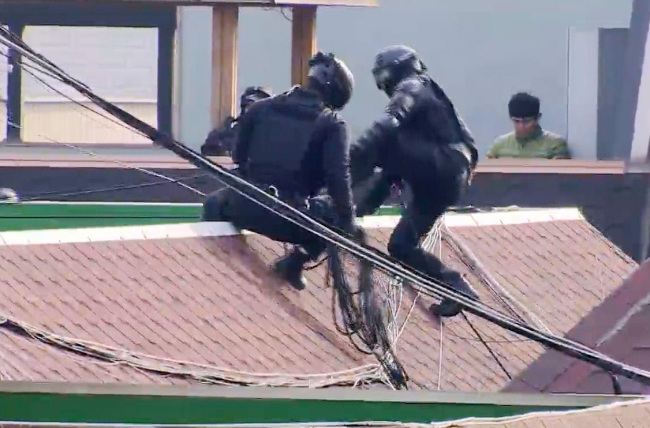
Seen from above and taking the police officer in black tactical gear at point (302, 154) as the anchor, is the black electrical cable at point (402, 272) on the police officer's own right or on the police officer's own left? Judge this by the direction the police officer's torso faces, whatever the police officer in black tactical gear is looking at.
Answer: on the police officer's own right

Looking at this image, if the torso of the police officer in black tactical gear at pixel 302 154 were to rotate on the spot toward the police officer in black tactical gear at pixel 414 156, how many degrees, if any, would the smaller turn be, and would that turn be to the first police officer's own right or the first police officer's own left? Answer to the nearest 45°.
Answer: approximately 45° to the first police officer's own right

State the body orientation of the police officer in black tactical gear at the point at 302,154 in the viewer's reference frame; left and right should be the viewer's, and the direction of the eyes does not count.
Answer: facing away from the viewer and to the right of the viewer

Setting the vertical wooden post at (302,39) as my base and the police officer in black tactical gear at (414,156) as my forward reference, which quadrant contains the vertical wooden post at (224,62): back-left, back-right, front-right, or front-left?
back-right

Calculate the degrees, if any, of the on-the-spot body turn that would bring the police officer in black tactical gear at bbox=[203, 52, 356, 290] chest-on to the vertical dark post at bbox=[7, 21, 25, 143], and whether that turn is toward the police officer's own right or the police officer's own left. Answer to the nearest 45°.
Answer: approximately 90° to the police officer's own left
